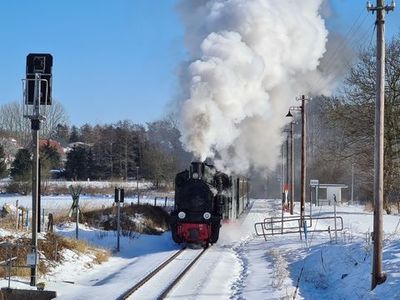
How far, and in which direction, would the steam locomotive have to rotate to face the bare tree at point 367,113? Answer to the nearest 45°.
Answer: approximately 135° to its left

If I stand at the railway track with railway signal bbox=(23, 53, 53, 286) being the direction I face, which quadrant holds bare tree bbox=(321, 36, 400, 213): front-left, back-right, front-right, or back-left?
back-right

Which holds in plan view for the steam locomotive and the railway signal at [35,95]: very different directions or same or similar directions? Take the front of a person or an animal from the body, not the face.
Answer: very different directions

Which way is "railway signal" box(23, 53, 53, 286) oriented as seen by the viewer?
away from the camera

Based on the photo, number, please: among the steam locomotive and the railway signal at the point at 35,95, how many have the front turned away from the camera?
1

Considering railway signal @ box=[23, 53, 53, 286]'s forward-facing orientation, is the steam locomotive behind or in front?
in front

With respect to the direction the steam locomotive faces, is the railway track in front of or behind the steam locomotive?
in front

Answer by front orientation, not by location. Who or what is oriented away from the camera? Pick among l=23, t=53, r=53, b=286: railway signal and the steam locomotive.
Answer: the railway signal

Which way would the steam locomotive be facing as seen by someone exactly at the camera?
facing the viewer

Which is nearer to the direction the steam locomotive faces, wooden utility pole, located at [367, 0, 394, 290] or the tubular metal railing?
the wooden utility pole
